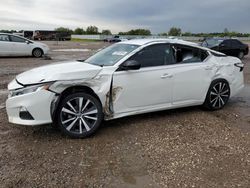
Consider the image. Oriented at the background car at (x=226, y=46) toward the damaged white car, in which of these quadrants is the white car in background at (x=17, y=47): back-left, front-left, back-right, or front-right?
front-right

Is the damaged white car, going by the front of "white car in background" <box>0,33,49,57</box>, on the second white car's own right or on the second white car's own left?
on the second white car's own right

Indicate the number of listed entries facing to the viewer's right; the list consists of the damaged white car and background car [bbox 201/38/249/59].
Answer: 0

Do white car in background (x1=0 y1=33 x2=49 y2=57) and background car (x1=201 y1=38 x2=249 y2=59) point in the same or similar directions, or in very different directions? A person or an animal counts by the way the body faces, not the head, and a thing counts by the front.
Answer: very different directions

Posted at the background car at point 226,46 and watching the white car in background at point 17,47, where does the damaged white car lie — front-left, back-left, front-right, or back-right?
front-left

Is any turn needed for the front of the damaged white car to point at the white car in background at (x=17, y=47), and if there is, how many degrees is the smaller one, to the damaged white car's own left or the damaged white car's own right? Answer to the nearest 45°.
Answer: approximately 90° to the damaged white car's own right

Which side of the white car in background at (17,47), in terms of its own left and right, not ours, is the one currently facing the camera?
right

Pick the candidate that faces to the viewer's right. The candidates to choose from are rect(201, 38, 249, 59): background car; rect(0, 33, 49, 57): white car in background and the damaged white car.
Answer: the white car in background

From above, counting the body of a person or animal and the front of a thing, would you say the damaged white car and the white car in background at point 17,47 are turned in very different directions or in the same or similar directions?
very different directions

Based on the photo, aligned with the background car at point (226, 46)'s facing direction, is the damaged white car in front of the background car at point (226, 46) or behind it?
in front
